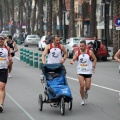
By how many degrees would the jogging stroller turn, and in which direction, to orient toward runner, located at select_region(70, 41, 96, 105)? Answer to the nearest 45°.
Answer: approximately 90° to its left

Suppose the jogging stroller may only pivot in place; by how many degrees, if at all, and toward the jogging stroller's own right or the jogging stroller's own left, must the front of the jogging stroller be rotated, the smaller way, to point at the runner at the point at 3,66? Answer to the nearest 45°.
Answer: approximately 135° to the jogging stroller's own right

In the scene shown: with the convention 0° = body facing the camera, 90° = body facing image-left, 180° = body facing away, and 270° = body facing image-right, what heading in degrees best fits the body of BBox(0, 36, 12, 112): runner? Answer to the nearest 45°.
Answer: approximately 0°

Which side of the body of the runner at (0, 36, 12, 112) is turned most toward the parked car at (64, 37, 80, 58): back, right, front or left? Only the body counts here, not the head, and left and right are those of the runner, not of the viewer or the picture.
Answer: back

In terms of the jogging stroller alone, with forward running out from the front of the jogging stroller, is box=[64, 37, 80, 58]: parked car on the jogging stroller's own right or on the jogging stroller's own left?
on the jogging stroller's own left
